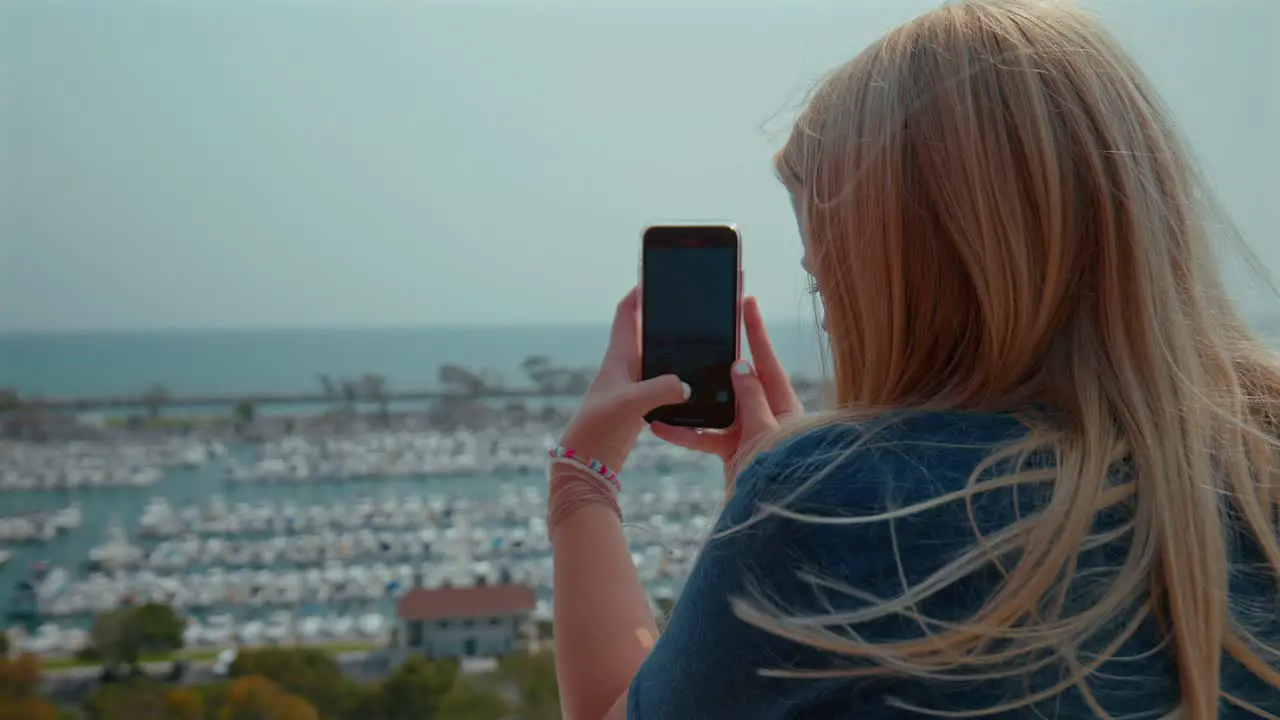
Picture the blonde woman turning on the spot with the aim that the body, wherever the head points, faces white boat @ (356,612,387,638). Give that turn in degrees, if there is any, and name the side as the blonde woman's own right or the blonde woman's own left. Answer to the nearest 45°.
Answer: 0° — they already face it

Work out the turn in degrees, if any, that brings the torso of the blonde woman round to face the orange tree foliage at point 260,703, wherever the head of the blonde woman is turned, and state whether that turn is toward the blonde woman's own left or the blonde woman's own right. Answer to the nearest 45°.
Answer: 0° — they already face it

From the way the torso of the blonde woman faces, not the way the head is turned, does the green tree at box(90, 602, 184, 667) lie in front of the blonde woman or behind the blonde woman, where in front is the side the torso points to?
in front

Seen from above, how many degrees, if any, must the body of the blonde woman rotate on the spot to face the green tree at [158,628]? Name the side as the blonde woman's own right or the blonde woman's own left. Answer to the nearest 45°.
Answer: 0° — they already face it

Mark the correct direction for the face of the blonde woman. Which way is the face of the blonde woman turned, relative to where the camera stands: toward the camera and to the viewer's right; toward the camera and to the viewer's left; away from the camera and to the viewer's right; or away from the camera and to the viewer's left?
away from the camera and to the viewer's left

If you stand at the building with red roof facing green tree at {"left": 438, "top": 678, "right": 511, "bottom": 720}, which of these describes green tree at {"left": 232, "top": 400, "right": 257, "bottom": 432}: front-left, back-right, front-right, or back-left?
back-right

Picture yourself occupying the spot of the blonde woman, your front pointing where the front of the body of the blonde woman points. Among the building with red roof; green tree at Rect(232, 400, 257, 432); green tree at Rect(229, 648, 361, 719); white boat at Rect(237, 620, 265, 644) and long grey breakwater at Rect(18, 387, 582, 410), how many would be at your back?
0

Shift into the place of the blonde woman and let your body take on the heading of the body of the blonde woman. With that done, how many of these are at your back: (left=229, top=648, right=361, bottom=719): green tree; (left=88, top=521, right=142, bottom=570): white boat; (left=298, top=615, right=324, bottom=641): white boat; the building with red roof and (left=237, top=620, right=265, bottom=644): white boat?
0

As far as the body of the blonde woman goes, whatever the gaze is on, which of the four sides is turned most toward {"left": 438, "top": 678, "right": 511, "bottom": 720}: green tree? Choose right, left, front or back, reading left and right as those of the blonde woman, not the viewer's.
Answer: front

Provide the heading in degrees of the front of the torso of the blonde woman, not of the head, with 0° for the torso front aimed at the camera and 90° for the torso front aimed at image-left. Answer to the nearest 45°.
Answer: approximately 135°

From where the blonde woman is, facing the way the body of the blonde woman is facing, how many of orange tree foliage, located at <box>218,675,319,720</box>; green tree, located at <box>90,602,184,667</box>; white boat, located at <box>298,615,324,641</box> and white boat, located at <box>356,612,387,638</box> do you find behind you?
0

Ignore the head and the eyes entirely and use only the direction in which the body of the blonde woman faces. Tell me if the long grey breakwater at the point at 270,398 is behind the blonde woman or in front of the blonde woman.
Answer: in front

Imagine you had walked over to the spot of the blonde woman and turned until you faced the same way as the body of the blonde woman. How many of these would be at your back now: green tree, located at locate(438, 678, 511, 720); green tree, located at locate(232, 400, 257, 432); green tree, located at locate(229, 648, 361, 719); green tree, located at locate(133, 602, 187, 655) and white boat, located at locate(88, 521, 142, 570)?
0
